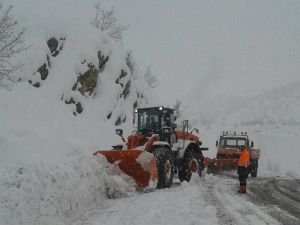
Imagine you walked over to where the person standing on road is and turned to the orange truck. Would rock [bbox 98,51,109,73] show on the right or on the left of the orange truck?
left

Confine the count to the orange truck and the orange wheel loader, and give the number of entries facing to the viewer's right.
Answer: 0

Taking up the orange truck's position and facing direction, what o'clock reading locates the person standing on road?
The person standing on road is roughly at 12 o'clock from the orange truck.

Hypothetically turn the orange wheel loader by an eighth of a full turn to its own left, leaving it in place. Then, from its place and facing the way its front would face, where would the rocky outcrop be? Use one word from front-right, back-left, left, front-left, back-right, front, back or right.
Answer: back-right

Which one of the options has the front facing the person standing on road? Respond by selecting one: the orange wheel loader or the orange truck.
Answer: the orange truck

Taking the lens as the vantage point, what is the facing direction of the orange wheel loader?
facing the viewer and to the left of the viewer

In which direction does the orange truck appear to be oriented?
toward the camera

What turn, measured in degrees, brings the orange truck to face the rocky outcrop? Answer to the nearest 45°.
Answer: approximately 90° to its right

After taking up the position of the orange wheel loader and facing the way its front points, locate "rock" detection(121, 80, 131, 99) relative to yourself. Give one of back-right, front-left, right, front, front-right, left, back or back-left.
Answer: back-right
